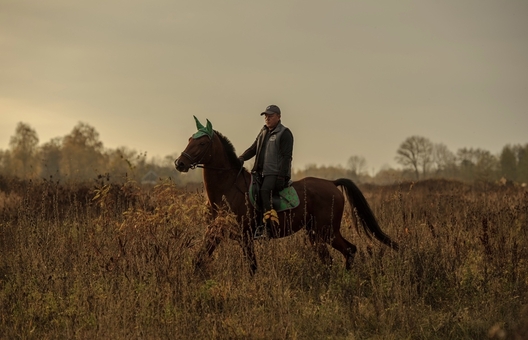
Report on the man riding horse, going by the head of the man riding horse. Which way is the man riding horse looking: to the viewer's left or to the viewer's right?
to the viewer's left

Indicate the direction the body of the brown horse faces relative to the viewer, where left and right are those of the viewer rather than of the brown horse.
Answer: facing to the left of the viewer

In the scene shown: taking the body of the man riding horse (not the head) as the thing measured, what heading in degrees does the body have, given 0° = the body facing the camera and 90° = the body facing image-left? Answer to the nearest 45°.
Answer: approximately 45°
